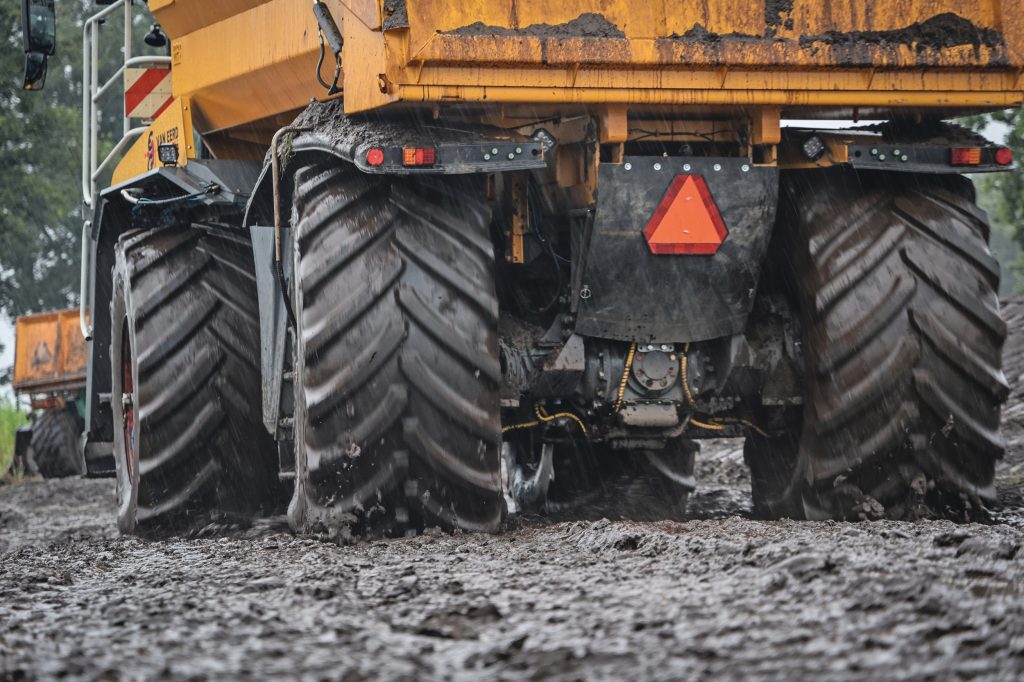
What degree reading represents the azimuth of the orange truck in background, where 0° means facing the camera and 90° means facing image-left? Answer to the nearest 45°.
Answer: approximately 180°

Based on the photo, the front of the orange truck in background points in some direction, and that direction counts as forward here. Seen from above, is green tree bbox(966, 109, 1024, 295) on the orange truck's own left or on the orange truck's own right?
on the orange truck's own right

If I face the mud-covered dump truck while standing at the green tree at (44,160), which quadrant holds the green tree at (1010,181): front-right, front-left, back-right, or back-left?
front-left

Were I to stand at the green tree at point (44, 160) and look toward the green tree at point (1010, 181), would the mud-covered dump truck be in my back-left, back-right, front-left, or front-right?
front-right

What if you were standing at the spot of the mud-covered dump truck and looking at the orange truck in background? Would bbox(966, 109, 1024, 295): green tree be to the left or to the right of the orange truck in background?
right

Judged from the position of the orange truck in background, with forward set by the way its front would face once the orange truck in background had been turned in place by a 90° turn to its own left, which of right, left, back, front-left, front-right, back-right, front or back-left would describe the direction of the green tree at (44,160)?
right

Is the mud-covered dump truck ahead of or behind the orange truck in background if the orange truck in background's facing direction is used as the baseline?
behind
